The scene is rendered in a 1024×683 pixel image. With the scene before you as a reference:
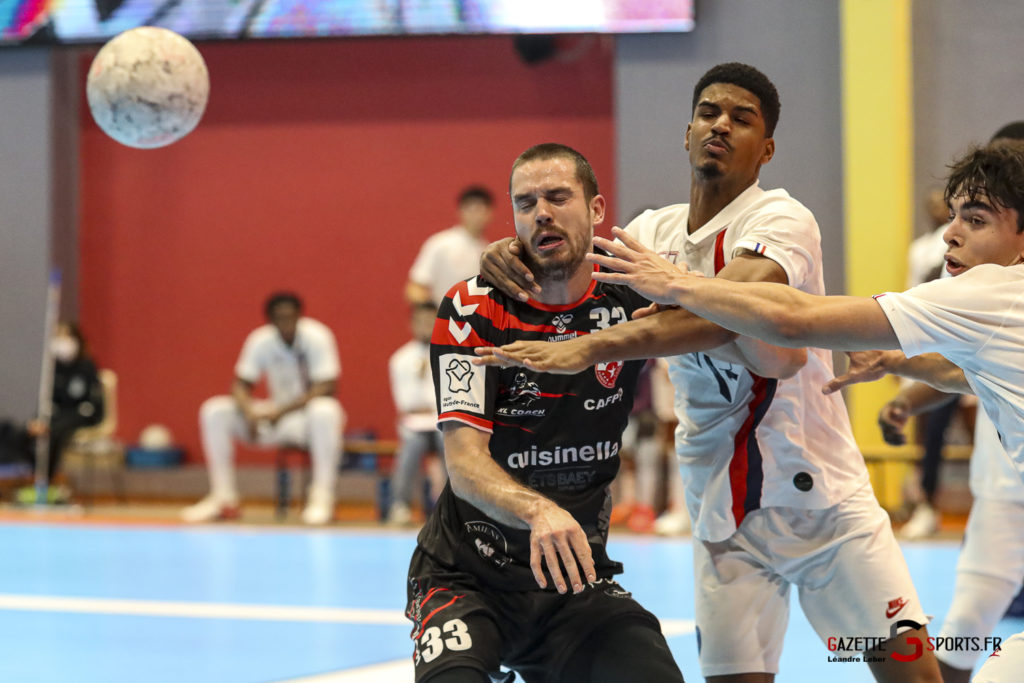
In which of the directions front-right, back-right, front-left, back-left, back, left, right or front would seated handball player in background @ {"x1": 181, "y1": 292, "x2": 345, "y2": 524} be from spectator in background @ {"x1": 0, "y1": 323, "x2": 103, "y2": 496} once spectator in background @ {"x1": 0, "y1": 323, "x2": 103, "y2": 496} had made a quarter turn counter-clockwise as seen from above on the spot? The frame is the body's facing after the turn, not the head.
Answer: front

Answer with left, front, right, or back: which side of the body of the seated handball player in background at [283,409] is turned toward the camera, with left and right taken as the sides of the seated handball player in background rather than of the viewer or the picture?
front

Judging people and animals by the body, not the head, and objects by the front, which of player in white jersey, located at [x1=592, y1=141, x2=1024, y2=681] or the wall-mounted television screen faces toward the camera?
the wall-mounted television screen

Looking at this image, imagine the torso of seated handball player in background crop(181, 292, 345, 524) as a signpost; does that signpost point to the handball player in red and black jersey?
yes

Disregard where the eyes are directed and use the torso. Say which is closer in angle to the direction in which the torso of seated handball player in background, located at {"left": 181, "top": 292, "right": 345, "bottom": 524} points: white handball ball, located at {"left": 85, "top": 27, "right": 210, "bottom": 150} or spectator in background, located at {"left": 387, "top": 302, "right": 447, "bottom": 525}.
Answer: the white handball ball

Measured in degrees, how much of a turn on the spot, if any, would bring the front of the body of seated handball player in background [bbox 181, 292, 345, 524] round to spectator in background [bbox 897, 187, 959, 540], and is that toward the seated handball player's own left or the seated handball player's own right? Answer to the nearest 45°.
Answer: approximately 45° to the seated handball player's own left

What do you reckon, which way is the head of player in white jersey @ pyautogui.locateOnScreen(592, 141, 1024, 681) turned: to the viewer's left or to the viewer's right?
to the viewer's left

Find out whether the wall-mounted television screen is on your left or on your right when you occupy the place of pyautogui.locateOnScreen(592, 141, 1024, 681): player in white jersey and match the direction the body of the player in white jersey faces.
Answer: on your right

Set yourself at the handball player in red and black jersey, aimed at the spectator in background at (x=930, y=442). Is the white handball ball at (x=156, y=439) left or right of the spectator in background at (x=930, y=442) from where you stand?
left

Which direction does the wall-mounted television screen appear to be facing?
toward the camera

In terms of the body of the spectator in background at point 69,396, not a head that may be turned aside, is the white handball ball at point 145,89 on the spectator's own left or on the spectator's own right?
on the spectator's own left

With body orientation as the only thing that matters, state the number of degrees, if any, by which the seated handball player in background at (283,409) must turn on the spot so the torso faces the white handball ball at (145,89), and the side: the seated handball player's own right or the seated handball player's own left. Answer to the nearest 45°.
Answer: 0° — they already face it

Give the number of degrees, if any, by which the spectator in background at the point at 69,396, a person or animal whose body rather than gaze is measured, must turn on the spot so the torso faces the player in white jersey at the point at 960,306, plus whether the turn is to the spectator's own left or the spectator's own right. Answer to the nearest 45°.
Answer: approximately 45° to the spectator's own left

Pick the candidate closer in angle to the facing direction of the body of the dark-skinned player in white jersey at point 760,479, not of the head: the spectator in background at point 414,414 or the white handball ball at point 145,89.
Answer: the white handball ball

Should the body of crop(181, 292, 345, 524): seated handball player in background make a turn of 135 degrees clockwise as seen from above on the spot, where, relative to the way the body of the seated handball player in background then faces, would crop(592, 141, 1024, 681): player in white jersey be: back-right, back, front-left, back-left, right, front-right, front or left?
back-left
